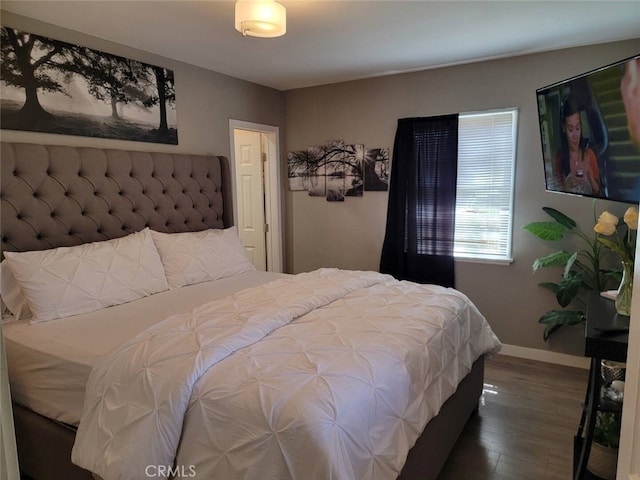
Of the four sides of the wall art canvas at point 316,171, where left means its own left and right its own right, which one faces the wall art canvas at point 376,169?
left

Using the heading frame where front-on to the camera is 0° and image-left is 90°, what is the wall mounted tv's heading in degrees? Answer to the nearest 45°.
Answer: approximately 45°

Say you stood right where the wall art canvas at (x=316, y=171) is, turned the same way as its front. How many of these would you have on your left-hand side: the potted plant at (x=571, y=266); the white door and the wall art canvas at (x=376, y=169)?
2

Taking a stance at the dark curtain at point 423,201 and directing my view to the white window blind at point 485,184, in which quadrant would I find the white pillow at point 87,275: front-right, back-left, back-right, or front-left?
back-right

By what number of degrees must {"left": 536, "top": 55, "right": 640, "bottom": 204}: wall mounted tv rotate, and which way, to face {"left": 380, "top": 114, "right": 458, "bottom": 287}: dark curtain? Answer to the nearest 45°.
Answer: approximately 90° to its right

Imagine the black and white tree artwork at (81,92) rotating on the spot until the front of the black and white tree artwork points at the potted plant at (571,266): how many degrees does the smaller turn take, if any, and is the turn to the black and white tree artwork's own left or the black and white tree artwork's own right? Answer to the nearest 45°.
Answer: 0° — it already faces it

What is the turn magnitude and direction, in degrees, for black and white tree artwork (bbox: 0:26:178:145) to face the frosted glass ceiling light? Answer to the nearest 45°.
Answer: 0° — it already faces it
